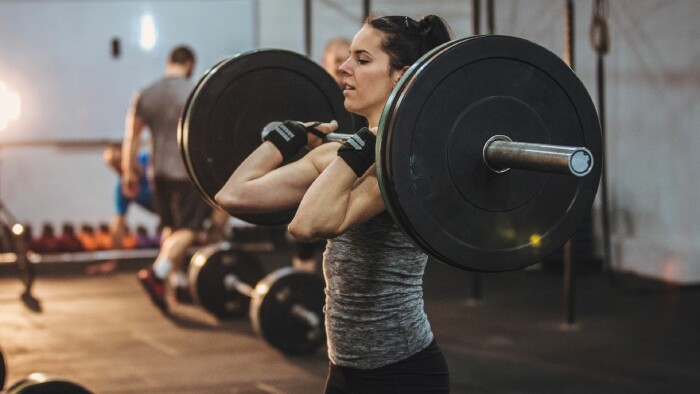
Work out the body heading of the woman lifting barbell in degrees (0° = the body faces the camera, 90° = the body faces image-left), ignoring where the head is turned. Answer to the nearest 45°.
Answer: approximately 45°
